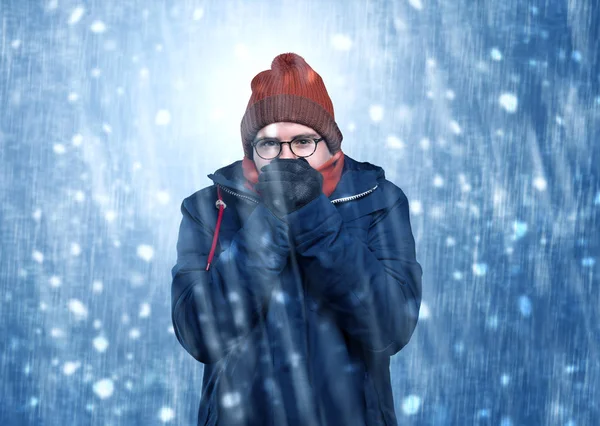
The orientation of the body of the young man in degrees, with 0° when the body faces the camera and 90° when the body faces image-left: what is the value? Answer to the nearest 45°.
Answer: approximately 0°
